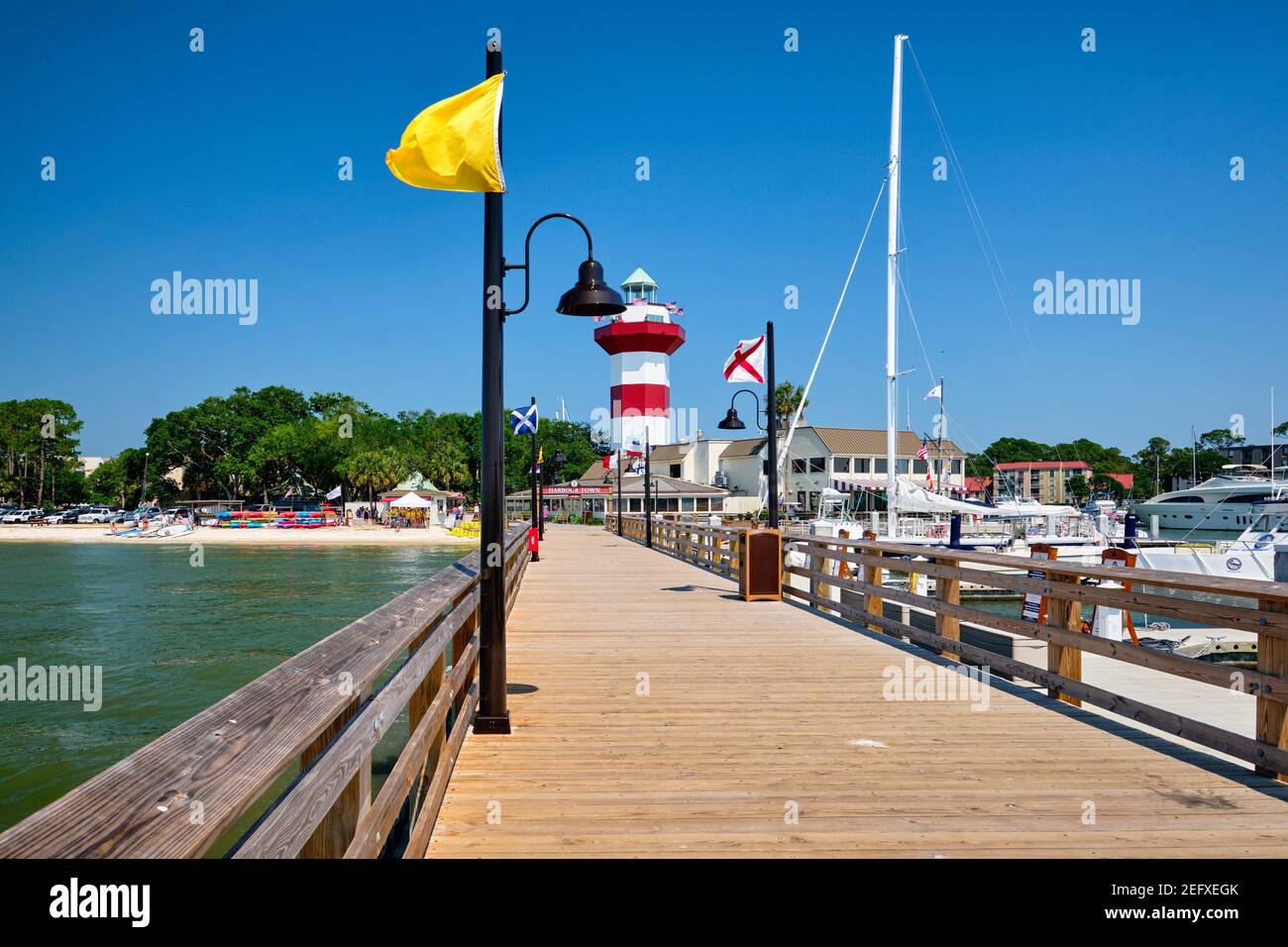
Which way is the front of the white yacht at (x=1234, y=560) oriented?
to the viewer's left

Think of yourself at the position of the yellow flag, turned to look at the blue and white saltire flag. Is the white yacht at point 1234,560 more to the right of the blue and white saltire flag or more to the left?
right

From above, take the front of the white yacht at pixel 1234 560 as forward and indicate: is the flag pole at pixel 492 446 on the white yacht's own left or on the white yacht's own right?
on the white yacht's own left
